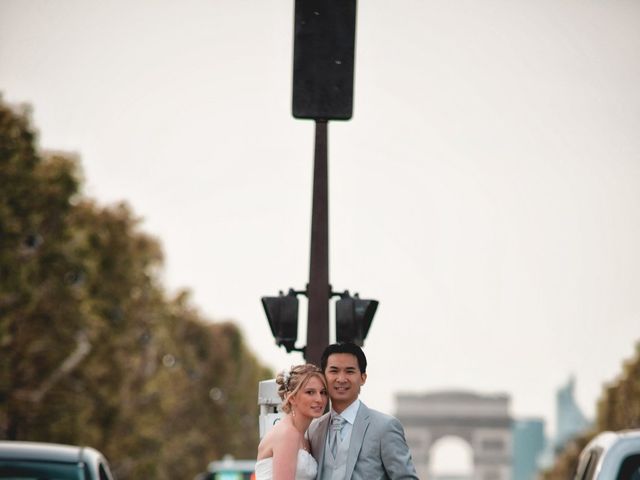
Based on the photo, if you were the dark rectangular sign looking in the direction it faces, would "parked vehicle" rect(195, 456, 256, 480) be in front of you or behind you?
in front
